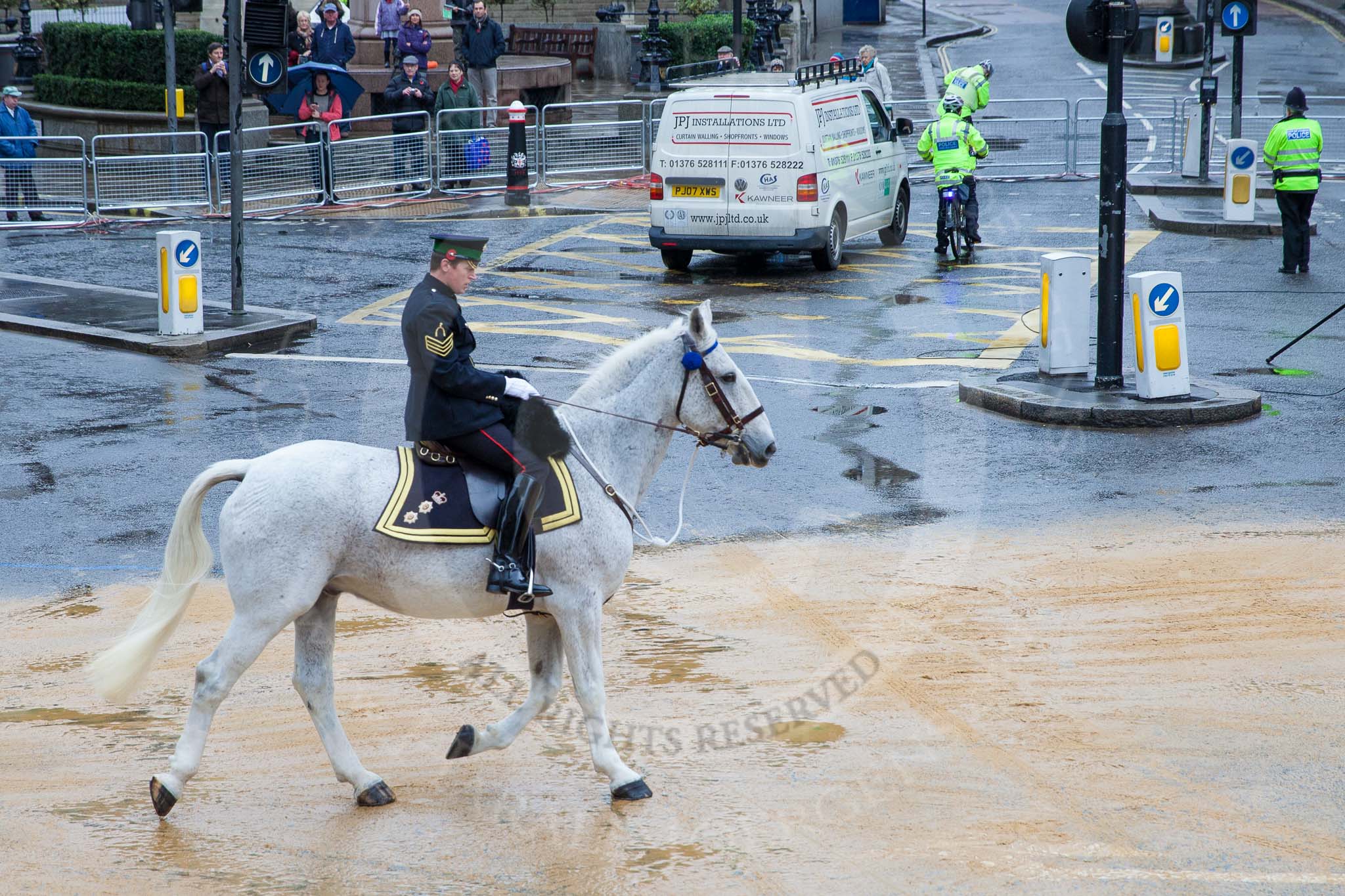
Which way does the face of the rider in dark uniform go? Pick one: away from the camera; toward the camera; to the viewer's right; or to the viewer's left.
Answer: to the viewer's right

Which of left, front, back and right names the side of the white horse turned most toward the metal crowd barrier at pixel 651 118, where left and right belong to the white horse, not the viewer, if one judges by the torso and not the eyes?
left

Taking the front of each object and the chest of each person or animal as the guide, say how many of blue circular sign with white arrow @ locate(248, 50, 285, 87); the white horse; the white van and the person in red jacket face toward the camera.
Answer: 2

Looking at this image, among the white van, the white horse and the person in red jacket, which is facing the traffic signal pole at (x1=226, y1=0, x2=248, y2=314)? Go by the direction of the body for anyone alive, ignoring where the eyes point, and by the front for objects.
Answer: the person in red jacket

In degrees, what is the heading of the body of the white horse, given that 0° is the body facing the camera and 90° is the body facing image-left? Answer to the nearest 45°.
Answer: approximately 270°

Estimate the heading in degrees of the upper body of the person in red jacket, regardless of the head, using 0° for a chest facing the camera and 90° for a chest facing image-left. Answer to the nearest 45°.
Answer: approximately 0°

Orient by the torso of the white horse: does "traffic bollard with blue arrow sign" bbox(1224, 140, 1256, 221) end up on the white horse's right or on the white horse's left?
on the white horse's left

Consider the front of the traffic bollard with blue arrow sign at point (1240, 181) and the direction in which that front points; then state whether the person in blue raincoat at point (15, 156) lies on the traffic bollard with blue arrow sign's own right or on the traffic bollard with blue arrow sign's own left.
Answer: on the traffic bollard with blue arrow sign's own right

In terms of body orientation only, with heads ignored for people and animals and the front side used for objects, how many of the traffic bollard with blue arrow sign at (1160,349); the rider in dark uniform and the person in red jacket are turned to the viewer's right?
1
